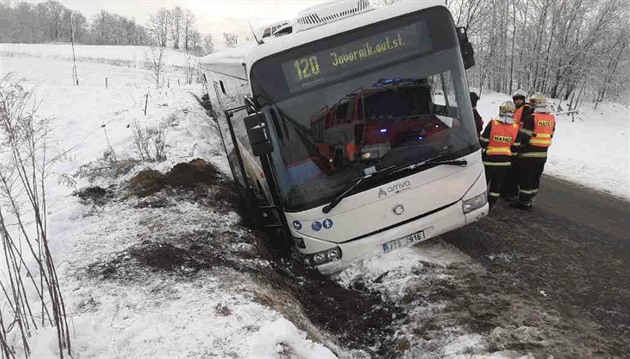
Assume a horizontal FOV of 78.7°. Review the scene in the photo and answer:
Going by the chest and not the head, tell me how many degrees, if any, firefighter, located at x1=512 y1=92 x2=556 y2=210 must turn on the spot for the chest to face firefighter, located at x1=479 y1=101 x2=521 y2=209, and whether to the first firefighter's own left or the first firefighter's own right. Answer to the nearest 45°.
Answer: approximately 90° to the first firefighter's own left

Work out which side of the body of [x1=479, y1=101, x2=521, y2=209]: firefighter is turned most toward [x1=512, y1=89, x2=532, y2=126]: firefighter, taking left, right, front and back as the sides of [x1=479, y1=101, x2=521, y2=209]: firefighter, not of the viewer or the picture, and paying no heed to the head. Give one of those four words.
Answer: front

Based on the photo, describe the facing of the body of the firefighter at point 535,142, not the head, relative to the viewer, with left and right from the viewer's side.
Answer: facing away from the viewer and to the left of the viewer

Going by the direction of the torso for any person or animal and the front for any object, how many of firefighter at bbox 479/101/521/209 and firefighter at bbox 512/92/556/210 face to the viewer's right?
0

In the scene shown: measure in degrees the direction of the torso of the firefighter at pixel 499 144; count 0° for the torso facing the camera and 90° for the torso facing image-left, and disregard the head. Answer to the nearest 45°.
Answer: approximately 180°

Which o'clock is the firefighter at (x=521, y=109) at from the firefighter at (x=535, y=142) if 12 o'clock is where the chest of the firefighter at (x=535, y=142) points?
the firefighter at (x=521, y=109) is roughly at 1 o'clock from the firefighter at (x=535, y=142).

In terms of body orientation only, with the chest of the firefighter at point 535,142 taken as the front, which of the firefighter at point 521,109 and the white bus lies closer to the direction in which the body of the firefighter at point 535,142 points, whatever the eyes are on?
the firefighter

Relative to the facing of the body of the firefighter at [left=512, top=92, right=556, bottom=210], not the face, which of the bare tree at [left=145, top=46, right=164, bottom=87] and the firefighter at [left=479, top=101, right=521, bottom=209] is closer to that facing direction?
the bare tree
